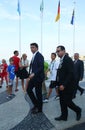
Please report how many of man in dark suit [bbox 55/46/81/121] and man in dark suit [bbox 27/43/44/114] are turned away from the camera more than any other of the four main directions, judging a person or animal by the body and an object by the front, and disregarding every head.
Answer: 0

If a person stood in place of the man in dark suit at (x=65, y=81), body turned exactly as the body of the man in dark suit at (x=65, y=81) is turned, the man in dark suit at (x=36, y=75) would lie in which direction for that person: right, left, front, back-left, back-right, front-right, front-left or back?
front-right

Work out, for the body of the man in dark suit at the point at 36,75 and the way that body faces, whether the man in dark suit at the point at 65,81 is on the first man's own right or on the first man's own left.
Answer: on the first man's own left

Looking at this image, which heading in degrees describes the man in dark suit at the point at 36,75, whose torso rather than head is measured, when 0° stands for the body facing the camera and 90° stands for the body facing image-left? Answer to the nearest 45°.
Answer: approximately 45°
